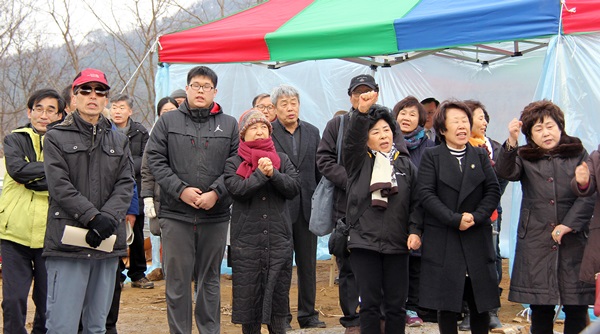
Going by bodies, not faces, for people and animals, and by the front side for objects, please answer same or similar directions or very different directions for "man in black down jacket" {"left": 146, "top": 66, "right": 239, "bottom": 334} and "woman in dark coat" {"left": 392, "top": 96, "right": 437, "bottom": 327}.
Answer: same or similar directions

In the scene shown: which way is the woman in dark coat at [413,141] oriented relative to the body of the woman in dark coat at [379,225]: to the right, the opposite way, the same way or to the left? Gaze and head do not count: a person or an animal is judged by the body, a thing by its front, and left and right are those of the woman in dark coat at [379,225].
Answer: the same way

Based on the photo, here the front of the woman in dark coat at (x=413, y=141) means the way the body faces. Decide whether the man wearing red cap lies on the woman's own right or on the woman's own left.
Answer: on the woman's own right

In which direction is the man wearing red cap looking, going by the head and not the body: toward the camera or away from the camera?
toward the camera

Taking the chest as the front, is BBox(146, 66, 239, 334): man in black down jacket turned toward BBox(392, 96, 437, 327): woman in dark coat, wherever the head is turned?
no

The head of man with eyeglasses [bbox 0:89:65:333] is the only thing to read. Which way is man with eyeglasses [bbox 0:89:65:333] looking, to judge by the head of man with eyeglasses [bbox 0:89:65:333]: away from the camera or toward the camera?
toward the camera

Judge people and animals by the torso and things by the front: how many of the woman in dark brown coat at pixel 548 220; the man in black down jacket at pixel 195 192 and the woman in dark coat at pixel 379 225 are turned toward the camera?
3

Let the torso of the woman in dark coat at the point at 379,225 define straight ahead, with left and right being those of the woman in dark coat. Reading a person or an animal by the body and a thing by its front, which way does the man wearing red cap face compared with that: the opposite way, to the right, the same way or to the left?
the same way

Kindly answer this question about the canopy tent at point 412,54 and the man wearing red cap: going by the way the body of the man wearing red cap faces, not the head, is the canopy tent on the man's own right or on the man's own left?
on the man's own left

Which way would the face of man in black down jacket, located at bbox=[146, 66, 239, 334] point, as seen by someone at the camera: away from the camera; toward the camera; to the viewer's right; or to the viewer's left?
toward the camera

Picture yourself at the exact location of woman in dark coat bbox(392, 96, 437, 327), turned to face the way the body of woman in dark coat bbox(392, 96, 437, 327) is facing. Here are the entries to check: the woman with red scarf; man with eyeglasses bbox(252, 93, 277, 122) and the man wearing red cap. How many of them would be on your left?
0

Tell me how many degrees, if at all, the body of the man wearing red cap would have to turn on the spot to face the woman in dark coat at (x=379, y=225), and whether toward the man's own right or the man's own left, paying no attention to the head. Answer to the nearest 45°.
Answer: approximately 90° to the man's own left

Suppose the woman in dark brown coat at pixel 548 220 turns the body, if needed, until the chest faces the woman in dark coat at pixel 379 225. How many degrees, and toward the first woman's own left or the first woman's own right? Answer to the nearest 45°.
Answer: approximately 90° to the first woman's own right

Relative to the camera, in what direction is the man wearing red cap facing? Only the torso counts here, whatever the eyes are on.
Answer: toward the camera

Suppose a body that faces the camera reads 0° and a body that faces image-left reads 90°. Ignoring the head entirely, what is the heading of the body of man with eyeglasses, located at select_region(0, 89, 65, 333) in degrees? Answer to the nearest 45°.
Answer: approximately 315°

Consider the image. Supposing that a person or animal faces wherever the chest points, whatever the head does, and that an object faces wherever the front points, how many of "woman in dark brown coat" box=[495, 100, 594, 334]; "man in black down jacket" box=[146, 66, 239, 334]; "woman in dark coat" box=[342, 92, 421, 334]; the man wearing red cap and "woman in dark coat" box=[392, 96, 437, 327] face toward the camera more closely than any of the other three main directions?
5

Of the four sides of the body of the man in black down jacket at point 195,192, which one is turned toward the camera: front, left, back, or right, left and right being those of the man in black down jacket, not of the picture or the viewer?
front
